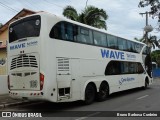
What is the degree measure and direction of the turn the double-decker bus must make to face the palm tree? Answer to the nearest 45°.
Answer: approximately 45° to its left

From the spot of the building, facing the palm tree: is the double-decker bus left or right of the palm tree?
right

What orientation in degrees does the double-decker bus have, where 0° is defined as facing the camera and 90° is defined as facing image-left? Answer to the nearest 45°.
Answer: approximately 225°

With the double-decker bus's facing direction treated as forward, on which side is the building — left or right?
on its left
